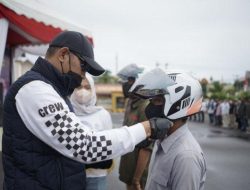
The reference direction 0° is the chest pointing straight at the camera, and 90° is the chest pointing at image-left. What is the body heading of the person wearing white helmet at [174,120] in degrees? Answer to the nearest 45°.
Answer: approximately 90°

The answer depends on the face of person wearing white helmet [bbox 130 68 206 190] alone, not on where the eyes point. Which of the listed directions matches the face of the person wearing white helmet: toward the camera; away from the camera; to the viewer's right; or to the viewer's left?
to the viewer's left

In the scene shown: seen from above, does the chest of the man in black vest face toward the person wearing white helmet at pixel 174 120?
yes

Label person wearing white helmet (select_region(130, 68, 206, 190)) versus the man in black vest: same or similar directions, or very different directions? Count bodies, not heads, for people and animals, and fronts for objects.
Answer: very different directions

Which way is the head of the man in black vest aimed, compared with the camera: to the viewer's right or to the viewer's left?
to the viewer's right

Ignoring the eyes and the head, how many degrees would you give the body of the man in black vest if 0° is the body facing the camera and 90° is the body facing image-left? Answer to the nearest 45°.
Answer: approximately 270°

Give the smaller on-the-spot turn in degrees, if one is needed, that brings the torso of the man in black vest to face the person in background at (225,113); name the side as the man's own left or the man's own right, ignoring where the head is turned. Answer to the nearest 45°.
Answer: approximately 45° to the man's own left
